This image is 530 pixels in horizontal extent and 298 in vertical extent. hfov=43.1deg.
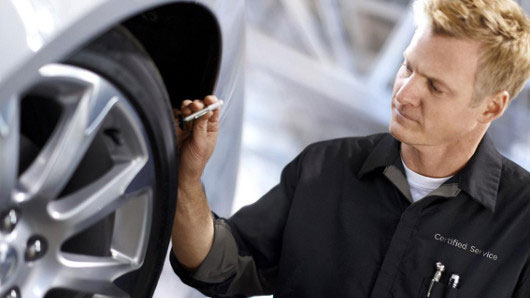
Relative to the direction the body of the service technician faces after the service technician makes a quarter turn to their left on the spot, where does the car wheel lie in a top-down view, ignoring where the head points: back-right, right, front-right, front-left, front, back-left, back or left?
right
